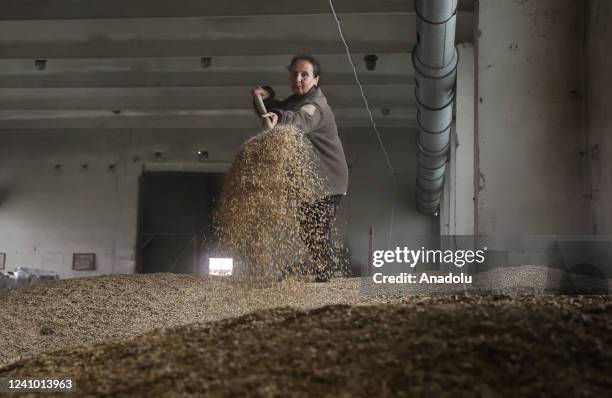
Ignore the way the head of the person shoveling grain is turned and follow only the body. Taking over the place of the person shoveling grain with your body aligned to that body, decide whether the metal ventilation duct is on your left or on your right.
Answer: on your right

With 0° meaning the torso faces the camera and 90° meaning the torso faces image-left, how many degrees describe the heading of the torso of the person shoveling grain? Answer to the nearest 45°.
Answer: approximately 90°
